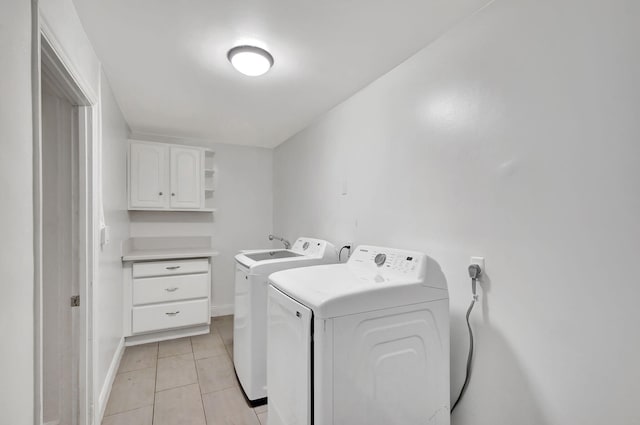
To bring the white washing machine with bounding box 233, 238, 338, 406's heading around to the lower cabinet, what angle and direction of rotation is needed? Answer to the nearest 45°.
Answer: approximately 90° to its right

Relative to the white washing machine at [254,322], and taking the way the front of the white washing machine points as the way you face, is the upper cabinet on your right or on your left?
on your right

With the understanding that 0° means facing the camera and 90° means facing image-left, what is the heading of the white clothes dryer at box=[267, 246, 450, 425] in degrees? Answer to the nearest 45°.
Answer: approximately 45°

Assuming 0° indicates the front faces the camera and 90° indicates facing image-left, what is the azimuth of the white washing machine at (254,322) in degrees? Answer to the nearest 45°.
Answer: approximately 45°

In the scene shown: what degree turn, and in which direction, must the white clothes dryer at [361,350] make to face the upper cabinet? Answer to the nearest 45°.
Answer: approximately 90° to its right

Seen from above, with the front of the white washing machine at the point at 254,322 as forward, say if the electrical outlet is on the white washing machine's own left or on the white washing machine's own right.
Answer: on the white washing machine's own left

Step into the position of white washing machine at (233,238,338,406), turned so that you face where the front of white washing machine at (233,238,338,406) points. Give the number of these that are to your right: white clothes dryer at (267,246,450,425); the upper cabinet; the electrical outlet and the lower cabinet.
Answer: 2

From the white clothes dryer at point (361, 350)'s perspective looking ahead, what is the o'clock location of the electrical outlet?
The electrical outlet is roughly at 7 o'clock from the white clothes dryer.

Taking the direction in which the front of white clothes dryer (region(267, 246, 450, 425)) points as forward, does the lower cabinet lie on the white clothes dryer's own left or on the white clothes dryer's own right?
on the white clothes dryer's own right

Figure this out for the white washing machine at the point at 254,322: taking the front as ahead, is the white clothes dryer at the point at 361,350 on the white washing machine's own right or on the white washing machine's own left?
on the white washing machine's own left
